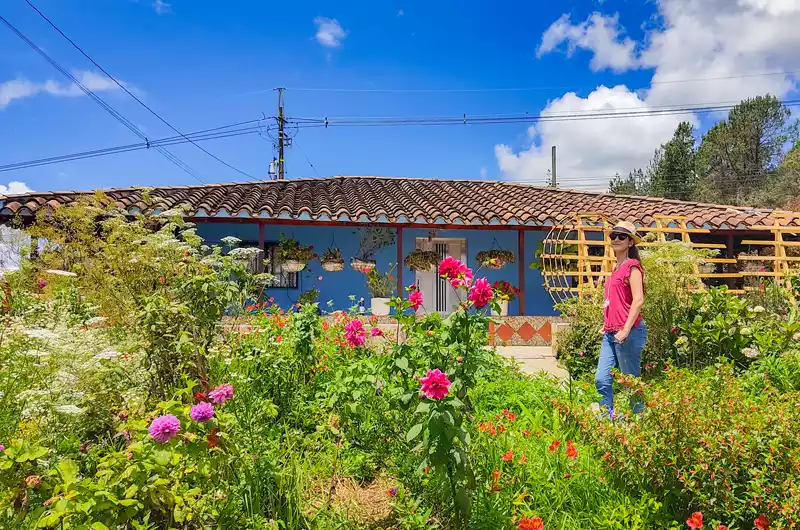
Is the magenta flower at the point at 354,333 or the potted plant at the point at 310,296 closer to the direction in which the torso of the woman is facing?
the magenta flower

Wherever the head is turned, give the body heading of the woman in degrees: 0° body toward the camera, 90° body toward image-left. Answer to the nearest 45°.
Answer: approximately 45°

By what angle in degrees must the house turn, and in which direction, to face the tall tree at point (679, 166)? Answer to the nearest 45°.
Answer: approximately 135° to its left

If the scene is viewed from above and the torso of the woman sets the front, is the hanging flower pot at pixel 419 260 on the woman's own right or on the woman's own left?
on the woman's own right

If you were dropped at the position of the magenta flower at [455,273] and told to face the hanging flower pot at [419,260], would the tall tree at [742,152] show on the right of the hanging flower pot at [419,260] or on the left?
right

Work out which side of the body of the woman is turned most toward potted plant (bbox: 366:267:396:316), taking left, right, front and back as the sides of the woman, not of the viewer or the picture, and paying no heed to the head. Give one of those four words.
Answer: right

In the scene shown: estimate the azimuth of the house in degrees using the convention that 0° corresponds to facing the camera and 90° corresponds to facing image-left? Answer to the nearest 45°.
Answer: approximately 0°

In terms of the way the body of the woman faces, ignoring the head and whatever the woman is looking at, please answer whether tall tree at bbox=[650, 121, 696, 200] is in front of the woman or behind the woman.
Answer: behind
